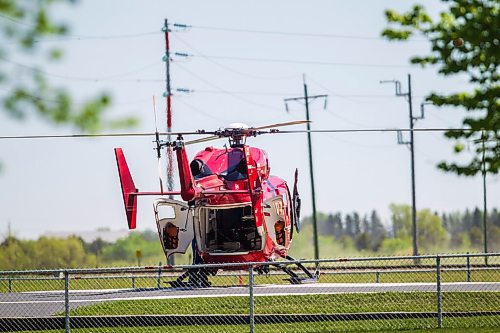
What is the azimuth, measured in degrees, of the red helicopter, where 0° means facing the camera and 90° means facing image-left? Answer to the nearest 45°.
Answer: approximately 180°

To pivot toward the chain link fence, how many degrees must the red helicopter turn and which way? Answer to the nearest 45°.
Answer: approximately 180°
